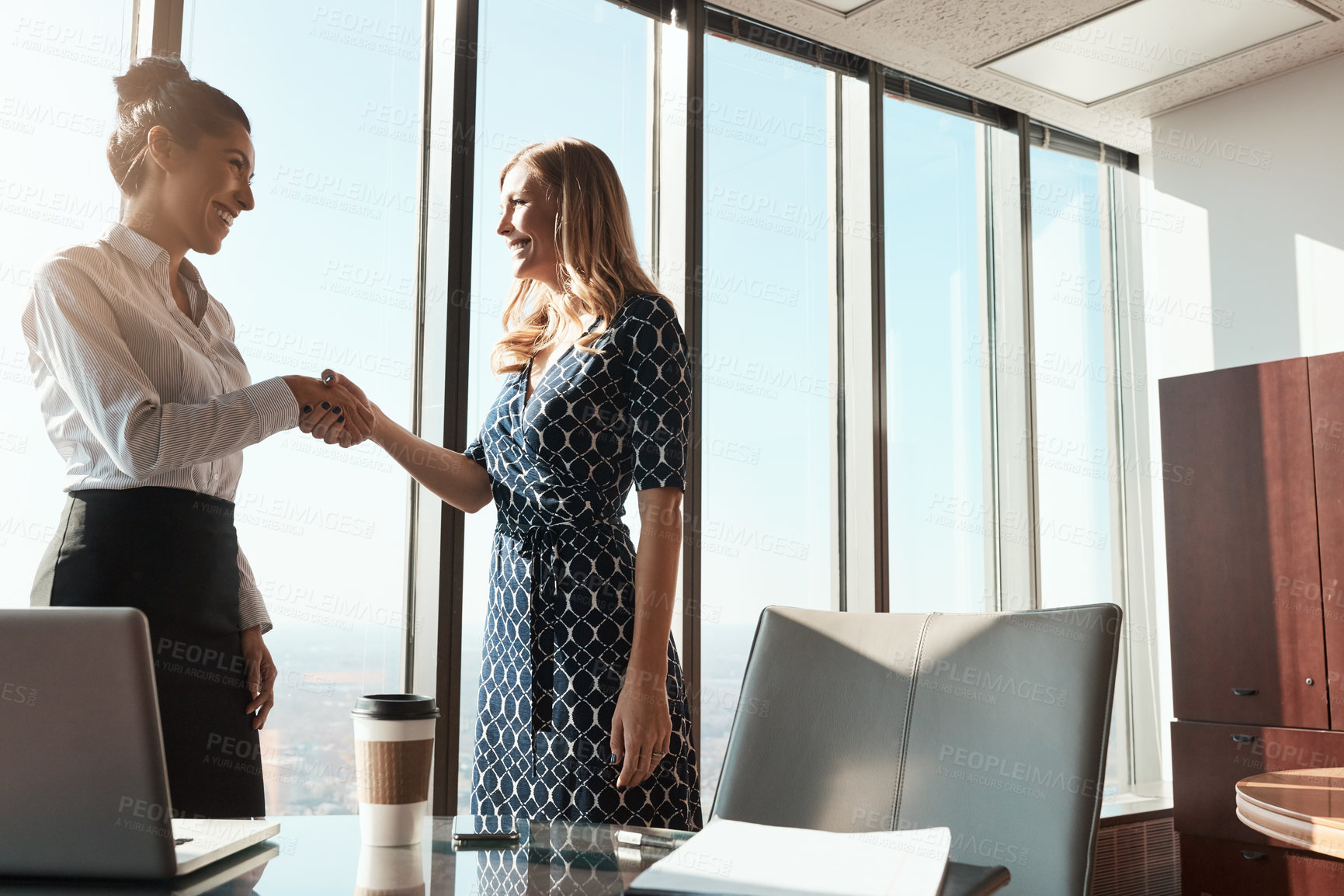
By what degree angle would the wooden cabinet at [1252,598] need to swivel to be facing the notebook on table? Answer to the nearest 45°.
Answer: approximately 45° to its left

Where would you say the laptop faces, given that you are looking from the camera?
facing away from the viewer and to the right of the viewer

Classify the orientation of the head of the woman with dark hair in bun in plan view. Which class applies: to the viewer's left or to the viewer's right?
to the viewer's right

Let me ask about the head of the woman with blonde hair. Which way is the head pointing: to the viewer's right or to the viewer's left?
to the viewer's left

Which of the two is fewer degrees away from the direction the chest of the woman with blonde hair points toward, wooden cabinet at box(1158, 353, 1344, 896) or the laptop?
the laptop
